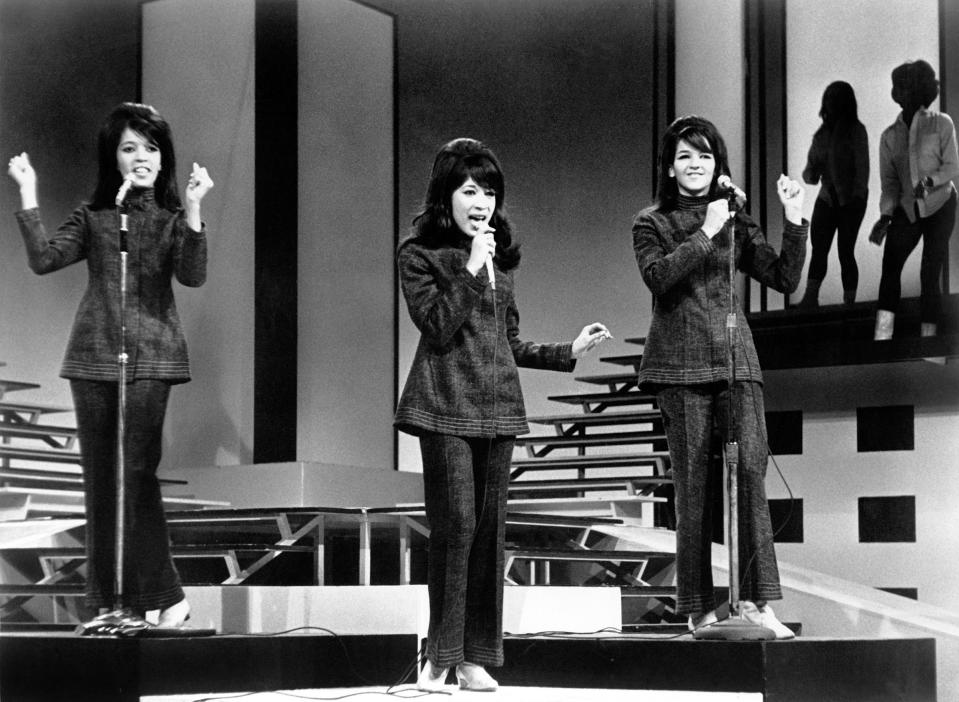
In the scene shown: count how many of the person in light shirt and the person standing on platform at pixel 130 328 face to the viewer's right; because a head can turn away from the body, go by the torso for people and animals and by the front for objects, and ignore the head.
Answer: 0

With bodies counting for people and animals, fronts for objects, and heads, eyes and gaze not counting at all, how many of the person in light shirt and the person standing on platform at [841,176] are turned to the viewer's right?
0

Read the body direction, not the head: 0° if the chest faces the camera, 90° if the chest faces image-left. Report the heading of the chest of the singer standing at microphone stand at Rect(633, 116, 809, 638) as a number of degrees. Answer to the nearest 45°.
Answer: approximately 315°

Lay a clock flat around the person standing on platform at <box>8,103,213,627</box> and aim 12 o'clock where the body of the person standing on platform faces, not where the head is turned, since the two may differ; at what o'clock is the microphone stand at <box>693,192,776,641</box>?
The microphone stand is roughly at 10 o'clock from the person standing on platform.

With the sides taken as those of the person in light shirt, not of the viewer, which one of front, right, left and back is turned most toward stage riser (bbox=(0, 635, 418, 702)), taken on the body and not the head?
front

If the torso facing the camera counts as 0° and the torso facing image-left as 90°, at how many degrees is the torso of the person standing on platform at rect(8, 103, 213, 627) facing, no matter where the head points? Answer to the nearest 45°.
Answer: approximately 0°

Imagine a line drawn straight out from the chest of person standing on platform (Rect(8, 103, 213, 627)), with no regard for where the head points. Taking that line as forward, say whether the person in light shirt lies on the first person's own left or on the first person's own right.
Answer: on the first person's own left

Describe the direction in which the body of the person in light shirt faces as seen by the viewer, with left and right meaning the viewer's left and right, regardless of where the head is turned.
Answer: facing the viewer and to the left of the viewer
